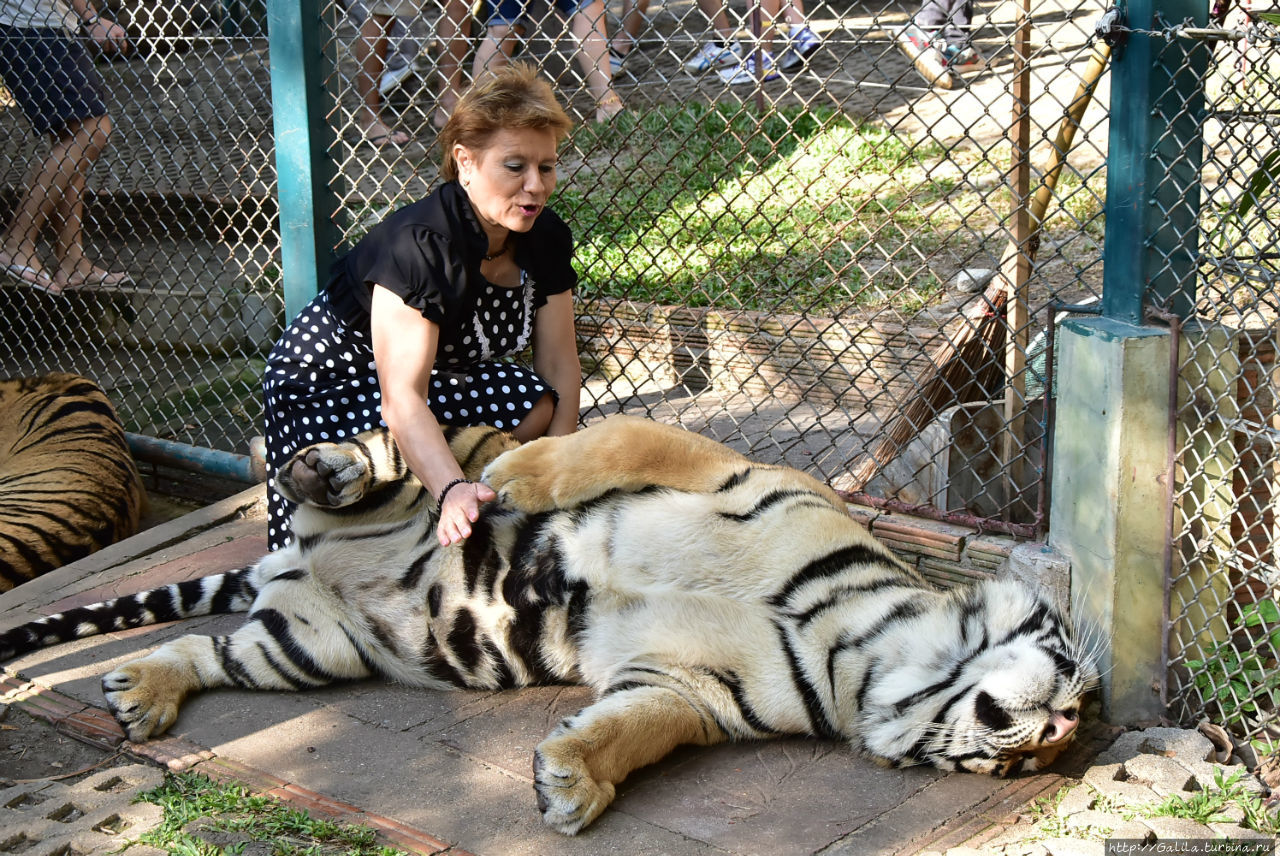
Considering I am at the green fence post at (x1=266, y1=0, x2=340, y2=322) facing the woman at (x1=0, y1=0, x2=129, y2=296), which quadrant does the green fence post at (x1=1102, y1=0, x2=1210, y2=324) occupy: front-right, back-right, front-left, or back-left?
back-right

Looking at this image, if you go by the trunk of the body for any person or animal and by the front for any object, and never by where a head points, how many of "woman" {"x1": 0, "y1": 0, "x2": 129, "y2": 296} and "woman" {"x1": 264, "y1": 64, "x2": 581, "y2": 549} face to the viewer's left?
0

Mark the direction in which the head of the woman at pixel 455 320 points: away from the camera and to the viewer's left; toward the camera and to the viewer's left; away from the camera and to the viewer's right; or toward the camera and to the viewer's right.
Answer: toward the camera and to the viewer's right

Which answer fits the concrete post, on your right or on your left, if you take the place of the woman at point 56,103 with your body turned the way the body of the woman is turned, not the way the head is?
on your right

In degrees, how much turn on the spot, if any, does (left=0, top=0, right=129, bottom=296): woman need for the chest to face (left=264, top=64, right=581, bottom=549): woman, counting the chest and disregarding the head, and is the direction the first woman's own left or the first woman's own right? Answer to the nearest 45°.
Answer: approximately 90° to the first woman's own right

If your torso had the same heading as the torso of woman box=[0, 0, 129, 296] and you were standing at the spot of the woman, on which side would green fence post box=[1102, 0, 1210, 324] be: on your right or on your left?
on your right

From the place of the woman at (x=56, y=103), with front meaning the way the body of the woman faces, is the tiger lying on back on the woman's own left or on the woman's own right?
on the woman's own right

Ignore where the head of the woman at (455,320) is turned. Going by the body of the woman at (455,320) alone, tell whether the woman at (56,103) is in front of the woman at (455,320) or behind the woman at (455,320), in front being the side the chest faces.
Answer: behind

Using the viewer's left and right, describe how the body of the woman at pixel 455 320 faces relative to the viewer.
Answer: facing the viewer and to the right of the viewer

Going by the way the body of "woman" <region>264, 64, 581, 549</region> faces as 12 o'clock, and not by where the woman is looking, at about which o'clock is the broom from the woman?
The broom is roughly at 10 o'clock from the woman.
